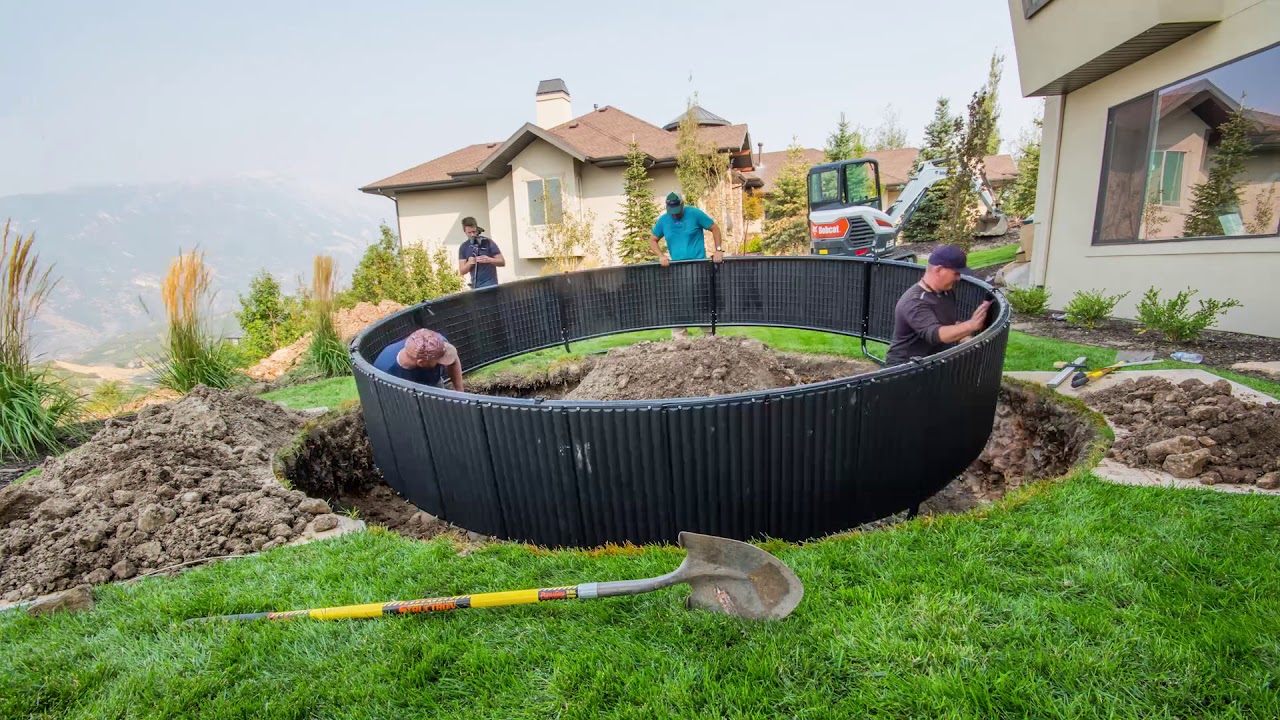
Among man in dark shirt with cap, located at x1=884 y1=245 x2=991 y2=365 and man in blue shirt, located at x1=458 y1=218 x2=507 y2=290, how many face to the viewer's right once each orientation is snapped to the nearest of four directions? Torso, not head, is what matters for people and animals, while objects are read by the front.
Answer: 1

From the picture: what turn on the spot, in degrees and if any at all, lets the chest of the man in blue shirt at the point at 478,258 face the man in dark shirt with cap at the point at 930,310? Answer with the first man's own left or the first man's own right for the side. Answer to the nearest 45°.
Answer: approximately 90° to the first man's own left

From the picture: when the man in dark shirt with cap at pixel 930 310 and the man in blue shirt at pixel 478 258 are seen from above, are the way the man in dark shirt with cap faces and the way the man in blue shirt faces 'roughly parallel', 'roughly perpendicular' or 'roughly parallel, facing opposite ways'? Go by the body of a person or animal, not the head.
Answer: roughly perpendicular

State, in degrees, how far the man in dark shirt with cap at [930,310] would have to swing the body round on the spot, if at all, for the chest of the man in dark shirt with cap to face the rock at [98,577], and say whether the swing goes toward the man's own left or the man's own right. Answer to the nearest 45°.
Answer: approximately 135° to the man's own right

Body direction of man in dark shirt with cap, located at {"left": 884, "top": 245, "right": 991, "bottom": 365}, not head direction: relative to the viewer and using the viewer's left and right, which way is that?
facing to the right of the viewer

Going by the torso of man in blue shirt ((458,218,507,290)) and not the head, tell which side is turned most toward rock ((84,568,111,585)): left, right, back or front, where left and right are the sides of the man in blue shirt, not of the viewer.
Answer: front

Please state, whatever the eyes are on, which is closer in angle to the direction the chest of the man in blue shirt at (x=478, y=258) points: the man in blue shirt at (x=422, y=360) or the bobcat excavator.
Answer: the man in blue shirt

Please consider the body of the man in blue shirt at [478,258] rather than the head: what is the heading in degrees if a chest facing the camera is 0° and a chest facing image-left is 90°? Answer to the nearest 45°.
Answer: approximately 45°

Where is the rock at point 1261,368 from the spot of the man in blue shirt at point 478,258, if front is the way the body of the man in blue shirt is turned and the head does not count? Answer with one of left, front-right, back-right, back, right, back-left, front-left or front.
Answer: left

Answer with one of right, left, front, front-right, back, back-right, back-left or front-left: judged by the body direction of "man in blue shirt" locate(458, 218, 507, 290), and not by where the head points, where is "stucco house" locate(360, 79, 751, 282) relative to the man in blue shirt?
back-right

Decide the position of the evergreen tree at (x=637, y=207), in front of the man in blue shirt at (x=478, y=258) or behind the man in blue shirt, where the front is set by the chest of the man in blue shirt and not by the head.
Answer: behind

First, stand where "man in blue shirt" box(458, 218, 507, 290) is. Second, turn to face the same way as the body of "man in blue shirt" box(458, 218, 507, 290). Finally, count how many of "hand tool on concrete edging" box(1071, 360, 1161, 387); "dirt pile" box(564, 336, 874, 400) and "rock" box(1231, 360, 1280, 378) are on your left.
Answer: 3
